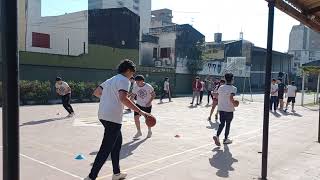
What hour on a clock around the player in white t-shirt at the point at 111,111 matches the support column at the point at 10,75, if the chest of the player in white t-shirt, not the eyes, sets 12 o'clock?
The support column is roughly at 5 o'clock from the player in white t-shirt.

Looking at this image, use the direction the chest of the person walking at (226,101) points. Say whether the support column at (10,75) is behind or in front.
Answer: behind

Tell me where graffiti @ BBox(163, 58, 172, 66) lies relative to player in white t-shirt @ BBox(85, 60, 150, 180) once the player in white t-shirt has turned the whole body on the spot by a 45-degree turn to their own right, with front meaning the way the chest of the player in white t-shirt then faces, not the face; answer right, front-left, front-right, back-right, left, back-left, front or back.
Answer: left

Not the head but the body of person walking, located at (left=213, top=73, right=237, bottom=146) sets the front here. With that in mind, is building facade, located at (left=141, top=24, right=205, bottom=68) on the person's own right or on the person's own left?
on the person's own left

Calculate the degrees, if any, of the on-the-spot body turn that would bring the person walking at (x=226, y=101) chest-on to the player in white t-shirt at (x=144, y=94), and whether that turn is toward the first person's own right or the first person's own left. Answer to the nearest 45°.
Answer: approximately 135° to the first person's own left

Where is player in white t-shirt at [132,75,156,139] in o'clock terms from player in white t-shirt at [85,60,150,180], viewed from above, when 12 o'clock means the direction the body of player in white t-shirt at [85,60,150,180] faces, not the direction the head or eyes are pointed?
player in white t-shirt at [132,75,156,139] is roughly at 11 o'clock from player in white t-shirt at [85,60,150,180].

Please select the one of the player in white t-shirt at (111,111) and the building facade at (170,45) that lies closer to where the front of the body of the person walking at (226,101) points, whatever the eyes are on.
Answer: the building facade

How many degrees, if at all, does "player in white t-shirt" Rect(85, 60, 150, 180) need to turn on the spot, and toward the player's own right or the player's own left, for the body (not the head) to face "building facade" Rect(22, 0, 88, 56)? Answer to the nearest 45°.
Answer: approximately 45° to the player's own left

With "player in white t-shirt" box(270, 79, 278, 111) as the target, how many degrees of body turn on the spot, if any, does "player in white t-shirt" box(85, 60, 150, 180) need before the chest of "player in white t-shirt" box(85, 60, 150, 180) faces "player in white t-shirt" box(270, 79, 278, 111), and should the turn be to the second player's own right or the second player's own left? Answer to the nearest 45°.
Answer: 0° — they already face them

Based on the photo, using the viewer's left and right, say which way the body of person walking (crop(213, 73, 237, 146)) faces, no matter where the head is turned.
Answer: facing away from the viewer and to the right of the viewer

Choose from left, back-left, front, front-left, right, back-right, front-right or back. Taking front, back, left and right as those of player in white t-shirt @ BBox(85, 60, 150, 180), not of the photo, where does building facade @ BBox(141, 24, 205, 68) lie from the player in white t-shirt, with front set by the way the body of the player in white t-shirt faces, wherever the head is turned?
front-left

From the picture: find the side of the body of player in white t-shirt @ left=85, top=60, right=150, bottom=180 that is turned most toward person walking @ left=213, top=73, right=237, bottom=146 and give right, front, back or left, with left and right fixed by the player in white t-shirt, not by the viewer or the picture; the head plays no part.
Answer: front

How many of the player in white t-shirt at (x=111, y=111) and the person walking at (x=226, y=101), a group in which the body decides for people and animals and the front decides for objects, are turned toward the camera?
0

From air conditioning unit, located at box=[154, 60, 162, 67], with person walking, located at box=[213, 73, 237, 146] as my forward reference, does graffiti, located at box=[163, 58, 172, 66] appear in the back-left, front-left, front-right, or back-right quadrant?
front-left

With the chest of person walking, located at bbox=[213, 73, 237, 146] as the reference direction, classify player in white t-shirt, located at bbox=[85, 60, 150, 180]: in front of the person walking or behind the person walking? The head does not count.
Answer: behind

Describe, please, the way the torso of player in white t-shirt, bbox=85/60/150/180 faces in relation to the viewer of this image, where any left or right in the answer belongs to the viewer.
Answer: facing away from the viewer and to the right of the viewer
